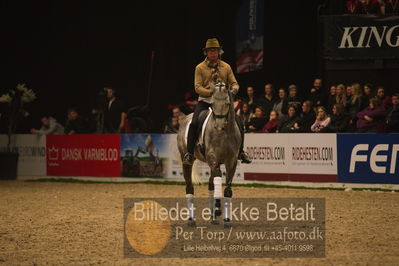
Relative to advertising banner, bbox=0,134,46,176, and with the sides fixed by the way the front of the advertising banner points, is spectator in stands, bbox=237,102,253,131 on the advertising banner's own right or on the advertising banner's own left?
on the advertising banner's own left

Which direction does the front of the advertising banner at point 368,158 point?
toward the camera

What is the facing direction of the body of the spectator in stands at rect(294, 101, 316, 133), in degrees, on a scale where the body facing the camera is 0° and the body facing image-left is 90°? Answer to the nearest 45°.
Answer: approximately 45°

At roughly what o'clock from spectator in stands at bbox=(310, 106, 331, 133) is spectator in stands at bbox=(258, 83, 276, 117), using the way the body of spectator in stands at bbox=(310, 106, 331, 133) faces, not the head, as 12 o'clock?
spectator in stands at bbox=(258, 83, 276, 117) is roughly at 3 o'clock from spectator in stands at bbox=(310, 106, 331, 133).

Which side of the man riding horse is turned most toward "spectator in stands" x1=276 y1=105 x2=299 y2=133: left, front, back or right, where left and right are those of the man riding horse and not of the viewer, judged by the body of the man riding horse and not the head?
back

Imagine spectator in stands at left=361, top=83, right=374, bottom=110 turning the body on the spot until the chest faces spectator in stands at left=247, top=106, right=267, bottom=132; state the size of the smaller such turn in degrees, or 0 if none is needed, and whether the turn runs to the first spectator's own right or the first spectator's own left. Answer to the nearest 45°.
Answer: approximately 45° to the first spectator's own right

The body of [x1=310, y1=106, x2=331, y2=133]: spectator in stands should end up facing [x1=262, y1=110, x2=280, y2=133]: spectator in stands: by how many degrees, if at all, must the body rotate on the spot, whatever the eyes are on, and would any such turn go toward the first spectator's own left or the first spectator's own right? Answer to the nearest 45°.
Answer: approximately 90° to the first spectator's own right

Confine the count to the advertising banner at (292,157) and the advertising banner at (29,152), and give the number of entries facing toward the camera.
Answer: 2

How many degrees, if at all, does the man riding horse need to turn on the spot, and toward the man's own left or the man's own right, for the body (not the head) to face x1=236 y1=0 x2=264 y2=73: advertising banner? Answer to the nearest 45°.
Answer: approximately 180°

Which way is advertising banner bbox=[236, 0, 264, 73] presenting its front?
toward the camera

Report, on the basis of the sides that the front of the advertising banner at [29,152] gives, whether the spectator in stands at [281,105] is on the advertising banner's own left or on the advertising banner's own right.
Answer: on the advertising banner's own left

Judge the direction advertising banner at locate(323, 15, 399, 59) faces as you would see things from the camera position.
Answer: facing the viewer

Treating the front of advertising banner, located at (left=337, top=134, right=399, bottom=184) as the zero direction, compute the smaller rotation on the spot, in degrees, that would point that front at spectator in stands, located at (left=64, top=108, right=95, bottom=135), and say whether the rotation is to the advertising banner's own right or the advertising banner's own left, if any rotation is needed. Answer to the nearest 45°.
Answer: approximately 90° to the advertising banner's own right

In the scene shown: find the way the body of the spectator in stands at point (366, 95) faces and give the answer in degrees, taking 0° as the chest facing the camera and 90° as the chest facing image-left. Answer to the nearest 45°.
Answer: approximately 45°
